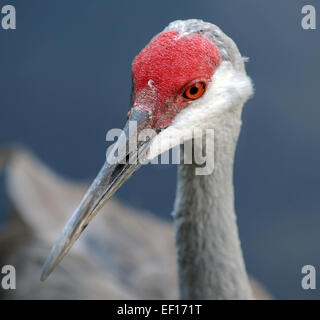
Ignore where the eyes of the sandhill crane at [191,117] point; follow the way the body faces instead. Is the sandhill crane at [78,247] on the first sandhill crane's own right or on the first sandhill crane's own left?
on the first sandhill crane's own right
